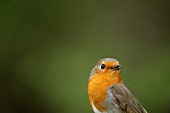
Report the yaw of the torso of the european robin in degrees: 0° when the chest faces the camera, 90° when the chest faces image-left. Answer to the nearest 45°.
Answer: approximately 45°
